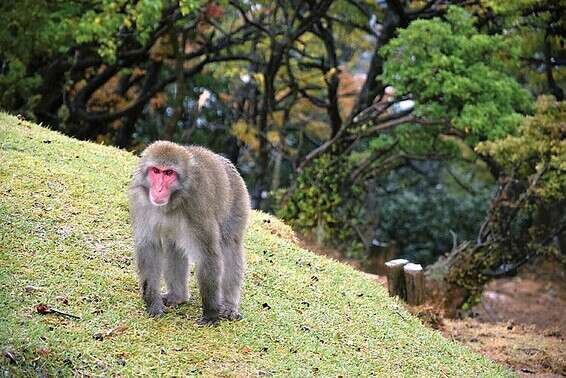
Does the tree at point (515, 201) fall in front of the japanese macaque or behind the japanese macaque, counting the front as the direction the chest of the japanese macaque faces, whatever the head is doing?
behind

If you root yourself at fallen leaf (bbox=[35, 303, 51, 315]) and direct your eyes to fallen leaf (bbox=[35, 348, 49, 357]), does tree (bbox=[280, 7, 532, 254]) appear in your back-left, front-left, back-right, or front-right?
back-left

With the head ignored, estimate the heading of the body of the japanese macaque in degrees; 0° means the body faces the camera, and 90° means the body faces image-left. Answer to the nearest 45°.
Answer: approximately 45°

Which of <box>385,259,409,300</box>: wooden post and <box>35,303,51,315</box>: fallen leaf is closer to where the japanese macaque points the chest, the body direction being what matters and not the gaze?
the fallen leaf

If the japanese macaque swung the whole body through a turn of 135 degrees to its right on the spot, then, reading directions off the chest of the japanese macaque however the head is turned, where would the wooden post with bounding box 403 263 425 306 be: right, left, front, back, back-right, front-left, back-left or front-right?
front-right

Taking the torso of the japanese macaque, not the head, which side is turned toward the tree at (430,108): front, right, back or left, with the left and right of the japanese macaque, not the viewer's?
back

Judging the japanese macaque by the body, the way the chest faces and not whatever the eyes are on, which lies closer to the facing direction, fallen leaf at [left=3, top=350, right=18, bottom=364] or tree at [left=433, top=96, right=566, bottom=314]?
the fallen leaf

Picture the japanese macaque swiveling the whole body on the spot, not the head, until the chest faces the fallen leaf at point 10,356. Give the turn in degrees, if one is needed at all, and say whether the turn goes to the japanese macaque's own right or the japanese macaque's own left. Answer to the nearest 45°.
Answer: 0° — it already faces it

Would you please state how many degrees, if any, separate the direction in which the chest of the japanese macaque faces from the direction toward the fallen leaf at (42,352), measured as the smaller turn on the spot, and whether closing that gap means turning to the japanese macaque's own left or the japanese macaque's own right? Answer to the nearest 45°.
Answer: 0° — it already faces it
